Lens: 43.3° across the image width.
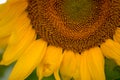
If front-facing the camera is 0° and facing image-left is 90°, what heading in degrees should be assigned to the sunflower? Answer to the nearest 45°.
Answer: approximately 0°
